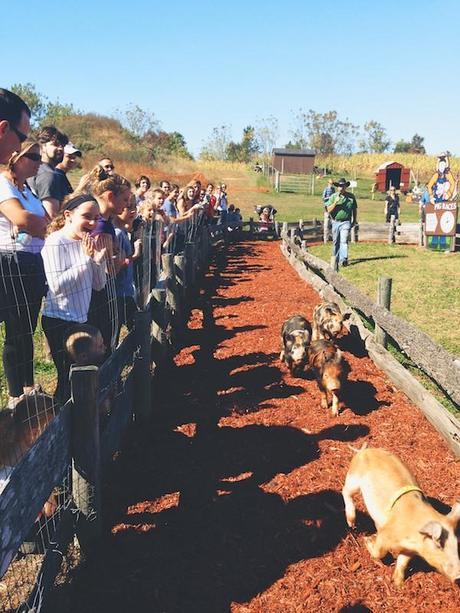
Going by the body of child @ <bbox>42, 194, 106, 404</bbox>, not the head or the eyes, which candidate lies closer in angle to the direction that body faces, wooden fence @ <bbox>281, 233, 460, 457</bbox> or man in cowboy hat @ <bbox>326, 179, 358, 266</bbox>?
the wooden fence

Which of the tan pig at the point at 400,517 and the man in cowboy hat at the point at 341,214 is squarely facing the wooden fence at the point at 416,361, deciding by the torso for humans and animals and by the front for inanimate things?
the man in cowboy hat

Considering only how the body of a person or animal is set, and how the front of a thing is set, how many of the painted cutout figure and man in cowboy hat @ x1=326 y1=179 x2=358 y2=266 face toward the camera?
2

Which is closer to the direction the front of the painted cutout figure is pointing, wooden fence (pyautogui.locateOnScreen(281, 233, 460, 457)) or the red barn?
the wooden fence

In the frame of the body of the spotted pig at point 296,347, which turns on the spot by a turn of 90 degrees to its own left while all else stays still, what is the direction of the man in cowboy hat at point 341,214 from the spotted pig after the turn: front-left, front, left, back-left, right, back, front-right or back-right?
left

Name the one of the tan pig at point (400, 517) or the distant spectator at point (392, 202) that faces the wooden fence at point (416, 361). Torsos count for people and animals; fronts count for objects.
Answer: the distant spectator

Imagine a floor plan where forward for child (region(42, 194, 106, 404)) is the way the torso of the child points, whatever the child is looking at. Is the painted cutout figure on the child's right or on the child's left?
on the child's left

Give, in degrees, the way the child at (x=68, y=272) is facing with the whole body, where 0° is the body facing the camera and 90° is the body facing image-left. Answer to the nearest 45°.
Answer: approximately 315°

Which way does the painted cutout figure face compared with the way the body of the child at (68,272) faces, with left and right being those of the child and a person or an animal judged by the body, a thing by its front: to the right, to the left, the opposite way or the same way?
to the right

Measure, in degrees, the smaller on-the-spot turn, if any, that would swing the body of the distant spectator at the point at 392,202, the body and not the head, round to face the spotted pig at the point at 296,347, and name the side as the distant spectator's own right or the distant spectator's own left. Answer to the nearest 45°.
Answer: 0° — they already face it

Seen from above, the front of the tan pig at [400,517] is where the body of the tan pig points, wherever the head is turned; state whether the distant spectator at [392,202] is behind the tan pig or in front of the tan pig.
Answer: behind
